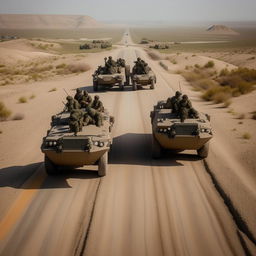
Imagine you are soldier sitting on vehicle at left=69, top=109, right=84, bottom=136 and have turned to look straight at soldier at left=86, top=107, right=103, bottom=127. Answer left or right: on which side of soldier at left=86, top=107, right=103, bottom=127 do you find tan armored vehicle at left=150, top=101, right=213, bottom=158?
right

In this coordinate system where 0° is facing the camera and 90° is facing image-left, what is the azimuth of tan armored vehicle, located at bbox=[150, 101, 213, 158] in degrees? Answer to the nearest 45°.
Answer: approximately 0°

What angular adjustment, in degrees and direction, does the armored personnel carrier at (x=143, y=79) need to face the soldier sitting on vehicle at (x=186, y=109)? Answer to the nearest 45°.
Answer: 0° — it already faces them

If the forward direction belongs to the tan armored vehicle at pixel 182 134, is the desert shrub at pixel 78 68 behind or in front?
behind

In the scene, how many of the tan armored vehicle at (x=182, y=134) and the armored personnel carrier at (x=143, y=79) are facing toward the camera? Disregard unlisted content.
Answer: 2

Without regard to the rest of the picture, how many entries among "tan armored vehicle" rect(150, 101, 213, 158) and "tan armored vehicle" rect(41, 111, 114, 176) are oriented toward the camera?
2

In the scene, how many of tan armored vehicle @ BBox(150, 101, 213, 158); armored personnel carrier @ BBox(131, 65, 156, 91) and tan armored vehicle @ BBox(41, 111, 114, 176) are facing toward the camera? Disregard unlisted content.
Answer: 3

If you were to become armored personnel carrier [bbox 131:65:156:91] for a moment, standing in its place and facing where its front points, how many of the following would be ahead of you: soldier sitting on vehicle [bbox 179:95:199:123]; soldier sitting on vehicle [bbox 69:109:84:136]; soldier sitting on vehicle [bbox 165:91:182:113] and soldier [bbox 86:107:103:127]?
4

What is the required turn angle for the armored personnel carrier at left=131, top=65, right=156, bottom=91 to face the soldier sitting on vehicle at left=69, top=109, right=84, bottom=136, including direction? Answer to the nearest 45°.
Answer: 0° — it already faces them

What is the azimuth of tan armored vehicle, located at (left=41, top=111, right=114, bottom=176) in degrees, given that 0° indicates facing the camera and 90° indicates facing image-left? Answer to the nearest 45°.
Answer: approximately 0°
